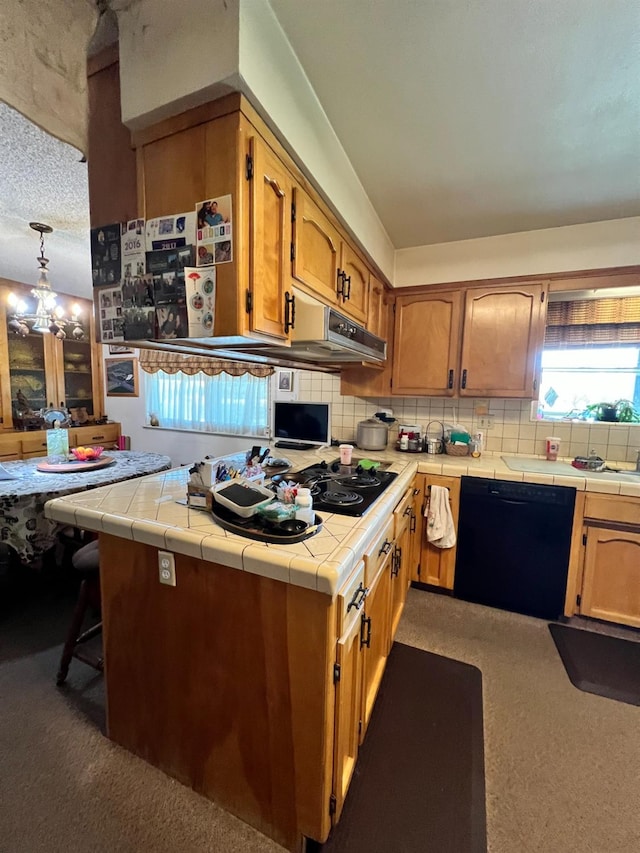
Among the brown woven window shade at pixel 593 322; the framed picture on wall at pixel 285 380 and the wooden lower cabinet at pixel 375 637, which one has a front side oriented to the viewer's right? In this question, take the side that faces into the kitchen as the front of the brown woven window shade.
the wooden lower cabinet

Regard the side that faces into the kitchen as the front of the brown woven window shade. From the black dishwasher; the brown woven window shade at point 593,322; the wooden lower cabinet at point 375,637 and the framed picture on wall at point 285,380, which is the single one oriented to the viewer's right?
the wooden lower cabinet

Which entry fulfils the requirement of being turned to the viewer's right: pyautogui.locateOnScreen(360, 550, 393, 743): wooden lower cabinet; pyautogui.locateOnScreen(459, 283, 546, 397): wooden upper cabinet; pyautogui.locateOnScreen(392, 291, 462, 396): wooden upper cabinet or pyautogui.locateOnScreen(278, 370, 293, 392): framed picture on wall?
the wooden lower cabinet

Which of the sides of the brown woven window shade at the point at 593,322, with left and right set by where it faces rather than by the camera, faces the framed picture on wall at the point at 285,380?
right

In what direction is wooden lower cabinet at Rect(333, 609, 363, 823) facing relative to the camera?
to the viewer's right

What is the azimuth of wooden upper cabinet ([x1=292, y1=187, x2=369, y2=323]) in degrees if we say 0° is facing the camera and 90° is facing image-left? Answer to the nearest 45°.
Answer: approximately 315°

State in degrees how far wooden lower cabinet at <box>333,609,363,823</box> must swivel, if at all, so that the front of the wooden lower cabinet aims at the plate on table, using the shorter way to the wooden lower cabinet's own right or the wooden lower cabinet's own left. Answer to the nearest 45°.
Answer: approximately 135° to the wooden lower cabinet's own left

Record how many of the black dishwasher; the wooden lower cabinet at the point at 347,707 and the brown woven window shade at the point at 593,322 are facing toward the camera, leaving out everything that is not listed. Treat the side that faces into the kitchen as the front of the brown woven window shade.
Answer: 2
